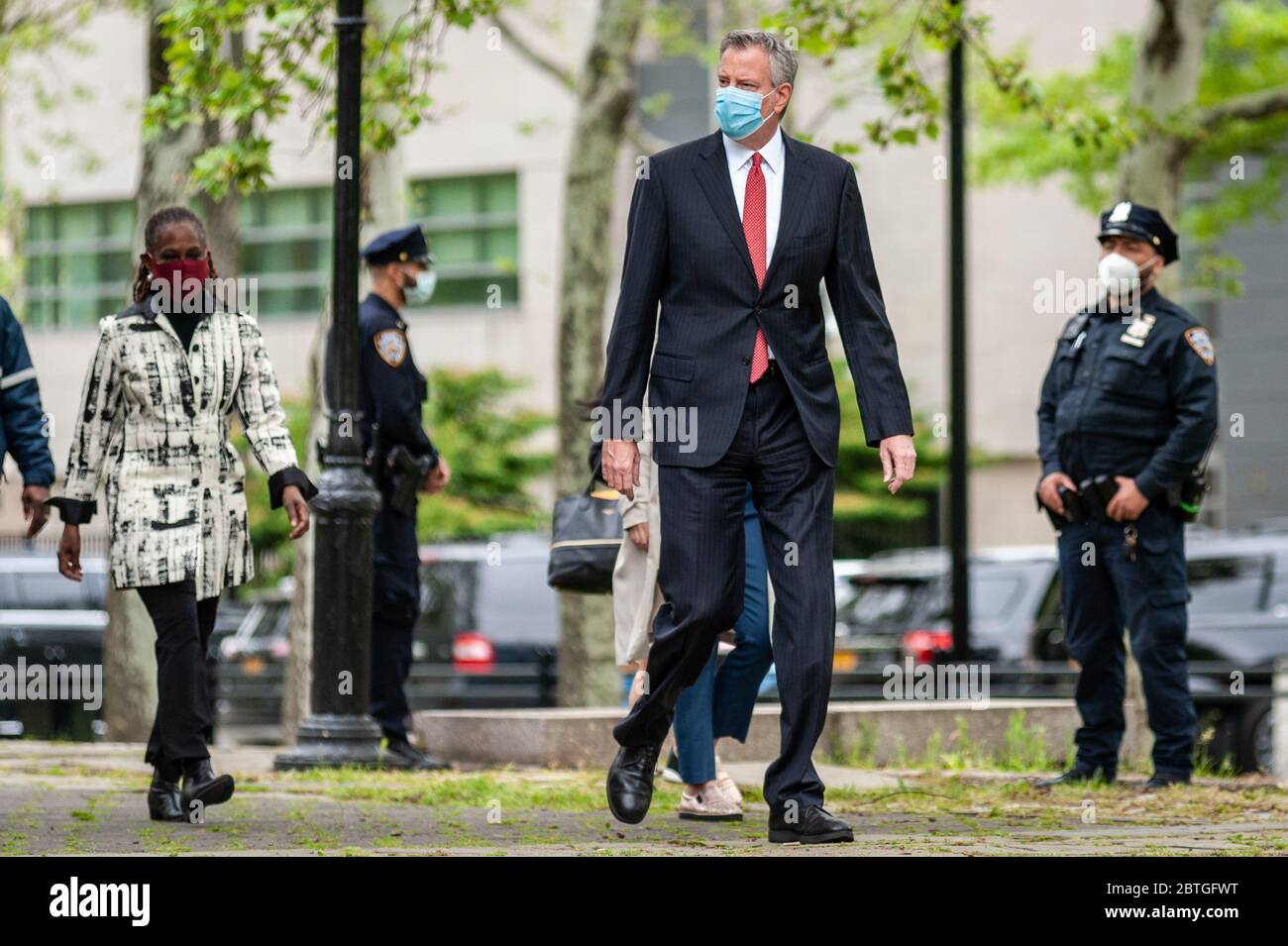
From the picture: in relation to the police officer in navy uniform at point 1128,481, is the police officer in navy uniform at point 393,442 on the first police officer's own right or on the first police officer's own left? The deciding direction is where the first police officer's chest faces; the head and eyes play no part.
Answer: on the first police officer's own right

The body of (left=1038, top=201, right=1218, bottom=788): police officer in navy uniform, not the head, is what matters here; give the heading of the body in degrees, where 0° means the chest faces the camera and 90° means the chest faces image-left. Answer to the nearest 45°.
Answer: approximately 45°

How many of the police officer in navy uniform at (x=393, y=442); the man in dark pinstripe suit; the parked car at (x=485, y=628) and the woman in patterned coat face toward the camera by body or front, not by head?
2

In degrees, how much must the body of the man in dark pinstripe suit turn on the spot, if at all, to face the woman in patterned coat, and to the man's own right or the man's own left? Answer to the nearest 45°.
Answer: approximately 90° to the man's own right

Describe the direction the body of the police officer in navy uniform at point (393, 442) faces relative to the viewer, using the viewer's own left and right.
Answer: facing to the right of the viewer

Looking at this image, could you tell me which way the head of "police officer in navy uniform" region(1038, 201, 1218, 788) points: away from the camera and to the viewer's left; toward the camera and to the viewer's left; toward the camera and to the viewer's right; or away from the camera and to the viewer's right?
toward the camera and to the viewer's left

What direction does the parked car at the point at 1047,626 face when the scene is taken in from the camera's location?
facing away from the viewer and to the right of the viewer

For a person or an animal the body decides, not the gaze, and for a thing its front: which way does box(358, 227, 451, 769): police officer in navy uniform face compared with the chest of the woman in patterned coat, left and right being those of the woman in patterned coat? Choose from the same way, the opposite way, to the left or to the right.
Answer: to the left

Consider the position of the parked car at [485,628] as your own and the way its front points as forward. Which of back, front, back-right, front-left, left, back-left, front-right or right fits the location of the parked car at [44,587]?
left

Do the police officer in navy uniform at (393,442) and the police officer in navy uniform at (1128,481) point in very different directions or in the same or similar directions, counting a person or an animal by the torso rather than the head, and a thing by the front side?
very different directions

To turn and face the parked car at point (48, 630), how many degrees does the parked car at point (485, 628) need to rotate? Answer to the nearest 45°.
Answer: approximately 90° to its left

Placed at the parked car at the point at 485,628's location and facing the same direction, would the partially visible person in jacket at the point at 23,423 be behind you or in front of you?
behind
